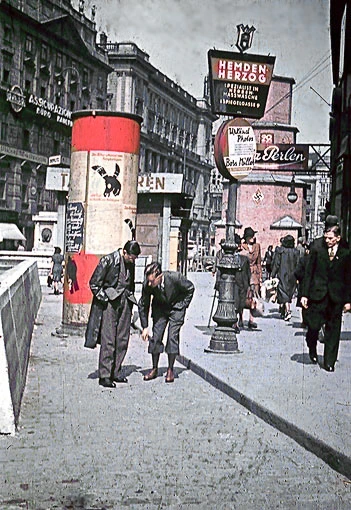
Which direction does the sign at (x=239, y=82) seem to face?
toward the camera

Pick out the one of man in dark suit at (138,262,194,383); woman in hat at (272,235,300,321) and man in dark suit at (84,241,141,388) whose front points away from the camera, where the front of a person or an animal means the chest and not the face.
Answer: the woman in hat

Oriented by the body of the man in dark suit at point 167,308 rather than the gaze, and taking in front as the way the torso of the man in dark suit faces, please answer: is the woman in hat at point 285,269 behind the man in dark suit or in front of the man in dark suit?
behind

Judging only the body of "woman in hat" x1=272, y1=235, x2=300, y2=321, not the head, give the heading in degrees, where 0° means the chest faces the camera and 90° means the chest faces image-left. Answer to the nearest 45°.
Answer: approximately 180°

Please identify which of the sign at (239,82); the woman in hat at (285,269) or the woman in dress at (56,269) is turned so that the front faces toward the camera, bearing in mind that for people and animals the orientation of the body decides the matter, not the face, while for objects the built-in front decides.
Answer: the sign

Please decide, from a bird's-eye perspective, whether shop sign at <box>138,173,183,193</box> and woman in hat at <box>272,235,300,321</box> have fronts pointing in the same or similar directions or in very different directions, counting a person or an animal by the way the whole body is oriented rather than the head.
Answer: very different directions

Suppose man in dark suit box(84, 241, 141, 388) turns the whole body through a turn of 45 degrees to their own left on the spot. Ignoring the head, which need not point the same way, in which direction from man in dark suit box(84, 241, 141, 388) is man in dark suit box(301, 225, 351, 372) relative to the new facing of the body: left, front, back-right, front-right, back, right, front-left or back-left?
front

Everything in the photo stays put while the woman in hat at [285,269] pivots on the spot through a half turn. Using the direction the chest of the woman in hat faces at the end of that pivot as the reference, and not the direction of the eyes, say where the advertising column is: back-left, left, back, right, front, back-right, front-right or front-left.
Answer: front-right

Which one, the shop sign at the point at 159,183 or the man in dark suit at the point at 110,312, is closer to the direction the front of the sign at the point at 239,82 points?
the man in dark suit

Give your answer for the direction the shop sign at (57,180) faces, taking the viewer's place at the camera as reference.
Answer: facing the viewer

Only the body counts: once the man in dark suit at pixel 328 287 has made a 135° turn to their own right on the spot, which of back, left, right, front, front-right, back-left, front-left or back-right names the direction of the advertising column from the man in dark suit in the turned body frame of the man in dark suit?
front
